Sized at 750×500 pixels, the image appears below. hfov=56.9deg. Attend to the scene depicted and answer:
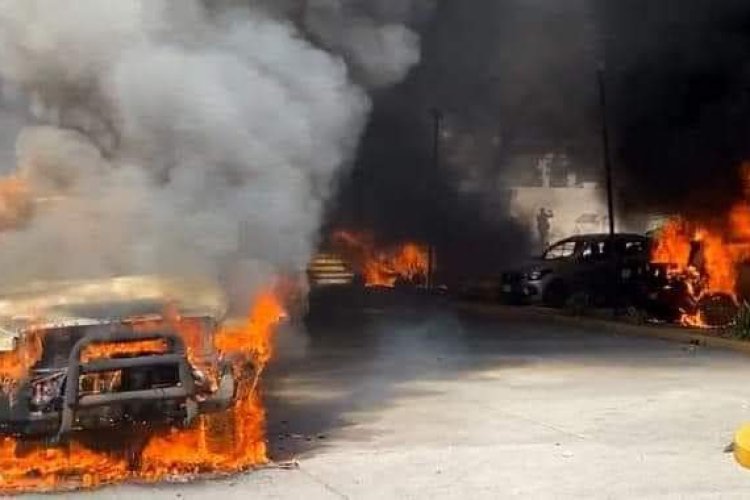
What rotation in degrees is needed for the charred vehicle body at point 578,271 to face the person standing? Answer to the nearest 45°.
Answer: approximately 135° to its right

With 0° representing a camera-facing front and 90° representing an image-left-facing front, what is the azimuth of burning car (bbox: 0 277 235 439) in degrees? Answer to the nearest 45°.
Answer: approximately 0°

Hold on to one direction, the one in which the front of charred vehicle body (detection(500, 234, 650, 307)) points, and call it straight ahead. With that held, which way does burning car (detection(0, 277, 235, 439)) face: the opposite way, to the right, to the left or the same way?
to the left

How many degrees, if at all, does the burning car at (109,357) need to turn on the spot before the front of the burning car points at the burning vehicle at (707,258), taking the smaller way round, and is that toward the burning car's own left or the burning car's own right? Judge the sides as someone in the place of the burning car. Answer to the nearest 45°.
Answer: approximately 135° to the burning car's own left

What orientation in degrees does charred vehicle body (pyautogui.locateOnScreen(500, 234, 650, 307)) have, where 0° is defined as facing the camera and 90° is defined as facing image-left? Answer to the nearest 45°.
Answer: approximately 45°

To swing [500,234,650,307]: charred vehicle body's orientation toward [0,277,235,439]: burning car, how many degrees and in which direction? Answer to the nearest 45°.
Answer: approximately 45° to its left

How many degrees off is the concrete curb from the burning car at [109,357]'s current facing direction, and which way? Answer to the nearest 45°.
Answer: approximately 135° to its left
